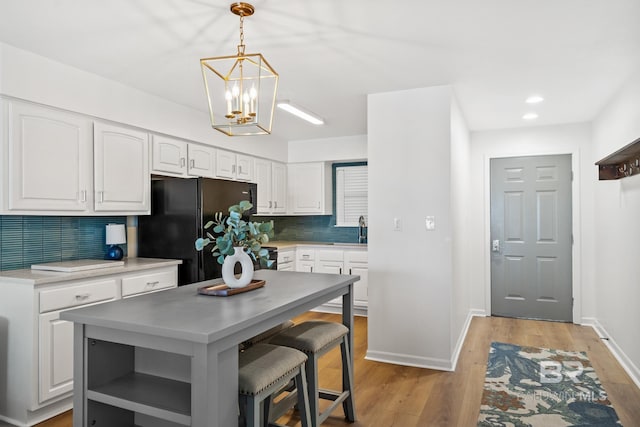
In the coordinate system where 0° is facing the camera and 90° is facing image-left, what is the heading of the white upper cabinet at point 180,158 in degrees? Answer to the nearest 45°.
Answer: approximately 315°

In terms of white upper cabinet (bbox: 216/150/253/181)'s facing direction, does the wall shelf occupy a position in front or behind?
in front

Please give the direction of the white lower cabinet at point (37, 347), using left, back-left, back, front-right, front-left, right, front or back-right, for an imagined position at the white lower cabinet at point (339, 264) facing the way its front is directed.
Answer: front-right

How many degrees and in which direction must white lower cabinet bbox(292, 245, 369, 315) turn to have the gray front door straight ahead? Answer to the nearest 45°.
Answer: approximately 90° to its left

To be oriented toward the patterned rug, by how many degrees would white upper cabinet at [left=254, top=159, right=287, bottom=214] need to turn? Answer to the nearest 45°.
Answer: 0° — it already faces it

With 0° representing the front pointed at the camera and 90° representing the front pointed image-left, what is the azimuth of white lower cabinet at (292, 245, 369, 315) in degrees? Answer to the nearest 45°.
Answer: approximately 0°

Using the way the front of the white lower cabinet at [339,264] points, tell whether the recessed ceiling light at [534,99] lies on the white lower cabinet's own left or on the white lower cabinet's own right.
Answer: on the white lower cabinet's own left

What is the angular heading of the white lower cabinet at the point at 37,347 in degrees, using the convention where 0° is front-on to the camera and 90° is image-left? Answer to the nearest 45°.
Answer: approximately 315°
